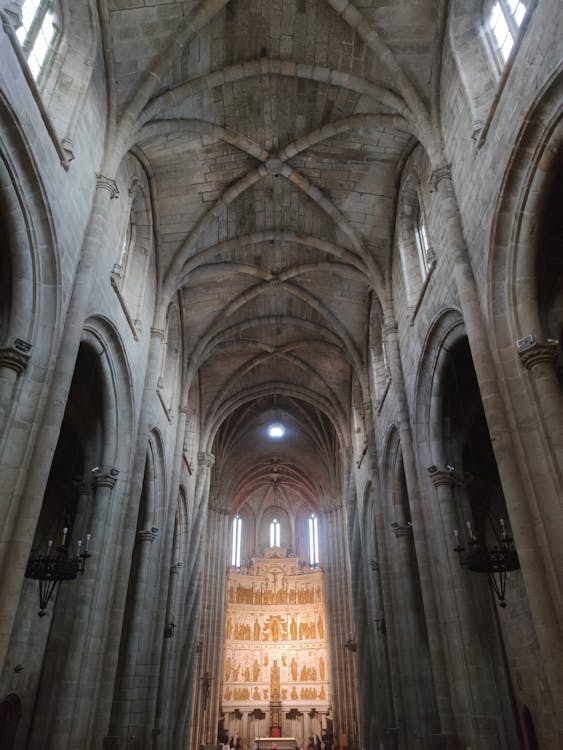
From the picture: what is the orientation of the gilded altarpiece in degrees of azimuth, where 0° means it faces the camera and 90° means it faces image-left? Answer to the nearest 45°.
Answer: approximately 0°
